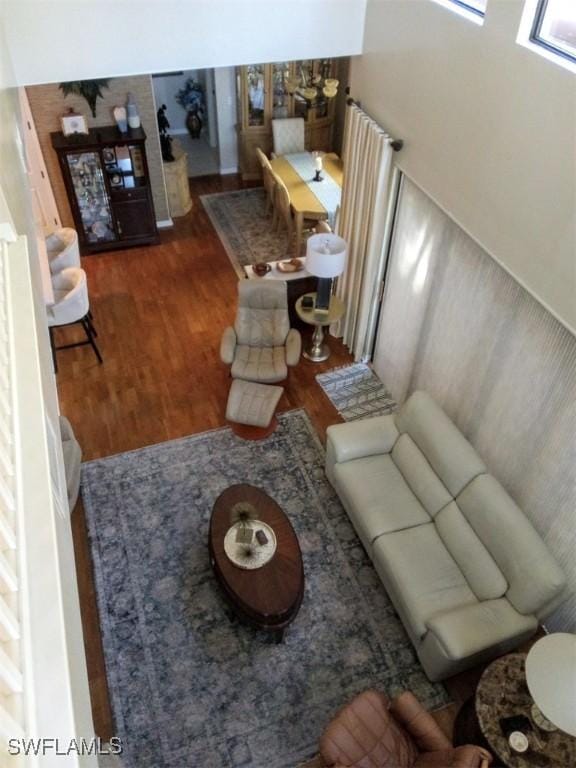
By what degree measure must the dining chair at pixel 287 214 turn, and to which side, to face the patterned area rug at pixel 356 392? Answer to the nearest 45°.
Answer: approximately 90° to its right

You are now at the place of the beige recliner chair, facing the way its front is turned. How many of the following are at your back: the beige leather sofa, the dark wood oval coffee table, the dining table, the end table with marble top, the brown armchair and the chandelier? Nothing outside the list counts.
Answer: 2

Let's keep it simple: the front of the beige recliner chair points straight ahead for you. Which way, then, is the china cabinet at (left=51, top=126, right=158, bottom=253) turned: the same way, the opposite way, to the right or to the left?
the same way

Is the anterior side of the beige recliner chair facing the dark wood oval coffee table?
yes

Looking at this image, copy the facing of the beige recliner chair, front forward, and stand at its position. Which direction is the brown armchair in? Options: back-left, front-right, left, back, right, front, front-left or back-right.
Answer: front

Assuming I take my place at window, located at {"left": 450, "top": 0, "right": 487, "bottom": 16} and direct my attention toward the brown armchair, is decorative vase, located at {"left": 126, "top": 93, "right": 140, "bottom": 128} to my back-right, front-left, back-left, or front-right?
back-right

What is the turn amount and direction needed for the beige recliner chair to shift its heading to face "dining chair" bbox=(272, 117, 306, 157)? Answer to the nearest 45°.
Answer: approximately 180°

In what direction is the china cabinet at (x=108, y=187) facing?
toward the camera

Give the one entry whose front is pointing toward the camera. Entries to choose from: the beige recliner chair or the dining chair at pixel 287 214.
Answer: the beige recliner chair

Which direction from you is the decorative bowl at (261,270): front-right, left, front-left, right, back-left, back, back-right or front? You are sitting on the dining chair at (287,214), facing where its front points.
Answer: right

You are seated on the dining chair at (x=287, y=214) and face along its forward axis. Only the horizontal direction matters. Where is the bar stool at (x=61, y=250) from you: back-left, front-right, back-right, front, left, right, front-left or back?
back-right

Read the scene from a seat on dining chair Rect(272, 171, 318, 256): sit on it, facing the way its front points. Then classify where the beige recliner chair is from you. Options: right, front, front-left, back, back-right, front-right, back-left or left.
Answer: right

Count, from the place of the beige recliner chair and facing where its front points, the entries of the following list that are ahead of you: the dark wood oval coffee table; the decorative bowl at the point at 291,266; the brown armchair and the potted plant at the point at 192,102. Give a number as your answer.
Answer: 2

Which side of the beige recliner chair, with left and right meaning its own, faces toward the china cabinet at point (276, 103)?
back

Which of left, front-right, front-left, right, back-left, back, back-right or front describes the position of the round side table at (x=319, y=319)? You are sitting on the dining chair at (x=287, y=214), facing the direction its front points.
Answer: right
